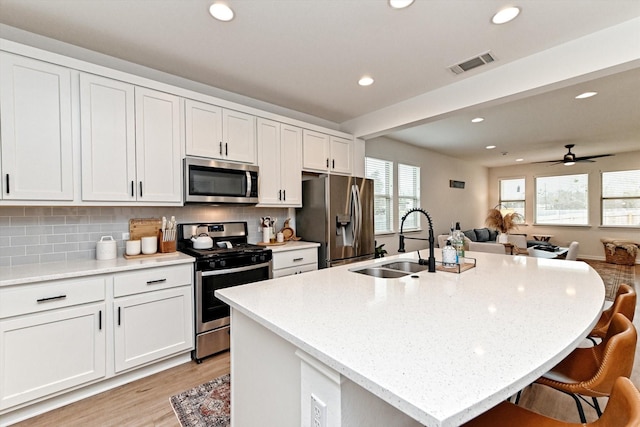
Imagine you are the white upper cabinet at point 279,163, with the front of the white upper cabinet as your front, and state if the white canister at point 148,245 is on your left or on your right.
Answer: on your right

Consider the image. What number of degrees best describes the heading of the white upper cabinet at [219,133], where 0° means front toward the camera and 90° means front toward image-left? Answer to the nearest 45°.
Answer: approximately 315°

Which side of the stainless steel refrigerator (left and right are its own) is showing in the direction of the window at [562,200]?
left

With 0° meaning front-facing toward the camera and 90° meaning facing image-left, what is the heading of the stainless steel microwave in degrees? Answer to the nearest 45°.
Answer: approximately 315°

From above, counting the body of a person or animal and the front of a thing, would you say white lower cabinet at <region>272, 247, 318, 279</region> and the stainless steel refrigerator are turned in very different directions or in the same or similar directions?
same or similar directions

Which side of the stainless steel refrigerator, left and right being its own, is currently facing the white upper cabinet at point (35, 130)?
right

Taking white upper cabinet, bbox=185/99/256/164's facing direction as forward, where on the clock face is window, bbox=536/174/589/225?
The window is roughly at 10 o'clock from the white upper cabinet.

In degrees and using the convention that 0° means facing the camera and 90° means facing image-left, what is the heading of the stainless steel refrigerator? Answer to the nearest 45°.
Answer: approximately 315°

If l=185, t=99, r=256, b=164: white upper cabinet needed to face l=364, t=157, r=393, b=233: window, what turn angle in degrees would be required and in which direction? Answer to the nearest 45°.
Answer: approximately 90° to its left

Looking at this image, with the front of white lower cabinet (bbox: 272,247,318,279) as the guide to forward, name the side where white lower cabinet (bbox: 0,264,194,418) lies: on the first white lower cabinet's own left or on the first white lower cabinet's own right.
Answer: on the first white lower cabinet's own right

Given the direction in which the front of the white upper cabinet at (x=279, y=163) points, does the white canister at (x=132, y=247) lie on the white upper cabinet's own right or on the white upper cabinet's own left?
on the white upper cabinet's own right
